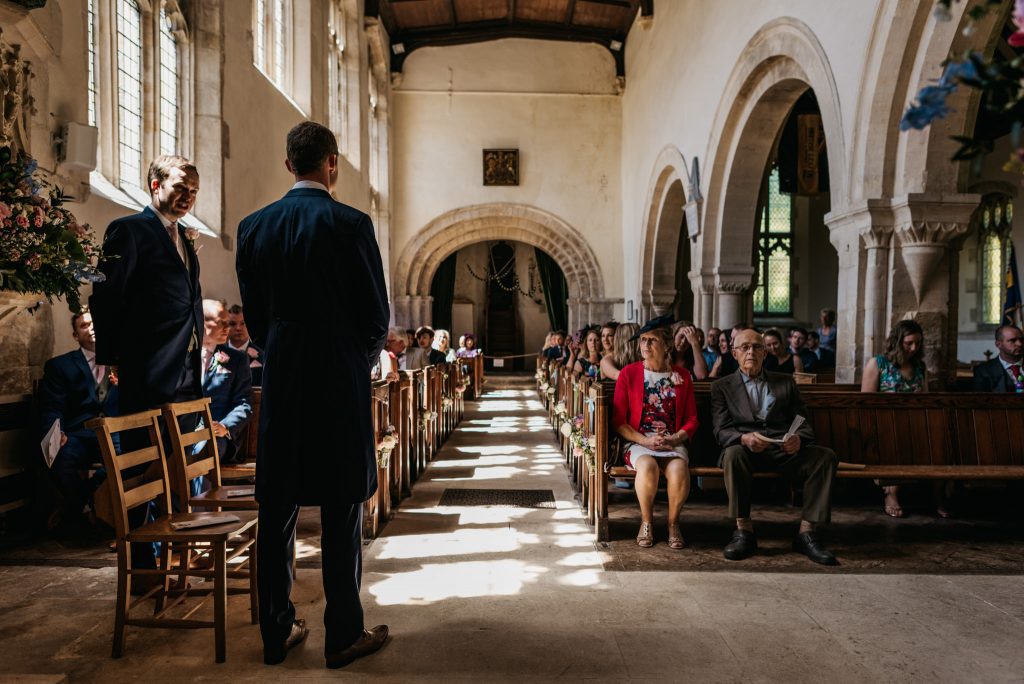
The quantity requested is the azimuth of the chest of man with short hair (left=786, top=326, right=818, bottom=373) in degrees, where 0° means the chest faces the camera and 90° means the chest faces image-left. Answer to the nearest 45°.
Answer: approximately 45°

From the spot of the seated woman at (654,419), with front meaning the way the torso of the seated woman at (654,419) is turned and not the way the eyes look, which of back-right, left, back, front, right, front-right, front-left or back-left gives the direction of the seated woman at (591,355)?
back

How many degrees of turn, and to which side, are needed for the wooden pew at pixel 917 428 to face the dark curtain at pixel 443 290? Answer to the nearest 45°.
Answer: approximately 135° to its right

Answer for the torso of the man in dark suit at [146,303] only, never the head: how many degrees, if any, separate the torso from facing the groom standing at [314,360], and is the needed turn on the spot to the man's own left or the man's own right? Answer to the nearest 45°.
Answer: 0° — they already face them

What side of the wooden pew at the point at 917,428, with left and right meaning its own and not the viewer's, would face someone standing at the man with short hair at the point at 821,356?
back

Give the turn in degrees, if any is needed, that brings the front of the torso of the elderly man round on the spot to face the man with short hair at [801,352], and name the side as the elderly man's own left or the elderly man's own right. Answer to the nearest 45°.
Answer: approximately 180°

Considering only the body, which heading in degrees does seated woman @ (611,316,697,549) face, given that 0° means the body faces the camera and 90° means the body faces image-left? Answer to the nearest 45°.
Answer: approximately 0°

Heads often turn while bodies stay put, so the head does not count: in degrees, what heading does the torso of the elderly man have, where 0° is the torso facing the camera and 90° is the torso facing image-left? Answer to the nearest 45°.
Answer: approximately 0°

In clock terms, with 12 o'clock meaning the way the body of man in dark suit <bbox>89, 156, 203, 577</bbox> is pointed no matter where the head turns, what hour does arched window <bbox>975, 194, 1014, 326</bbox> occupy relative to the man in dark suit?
The arched window is roughly at 10 o'clock from the man in dark suit.

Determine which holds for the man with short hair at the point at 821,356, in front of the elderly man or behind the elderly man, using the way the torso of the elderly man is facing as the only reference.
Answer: behind
